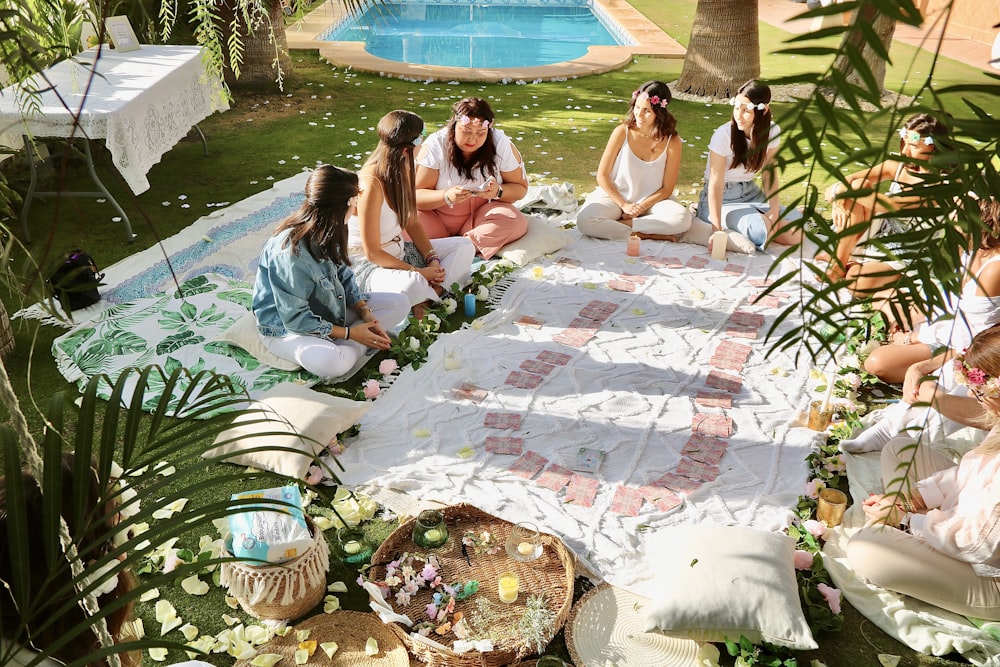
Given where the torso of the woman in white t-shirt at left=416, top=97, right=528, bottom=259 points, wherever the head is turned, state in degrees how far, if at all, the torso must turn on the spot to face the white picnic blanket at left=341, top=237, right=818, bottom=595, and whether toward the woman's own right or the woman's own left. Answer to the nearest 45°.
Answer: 0° — they already face it

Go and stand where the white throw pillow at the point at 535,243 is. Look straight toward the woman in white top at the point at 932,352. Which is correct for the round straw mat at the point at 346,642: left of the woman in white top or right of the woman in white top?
right

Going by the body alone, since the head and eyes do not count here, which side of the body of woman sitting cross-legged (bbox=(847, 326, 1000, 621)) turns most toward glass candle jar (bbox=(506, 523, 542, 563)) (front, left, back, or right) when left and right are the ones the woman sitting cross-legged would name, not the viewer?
front

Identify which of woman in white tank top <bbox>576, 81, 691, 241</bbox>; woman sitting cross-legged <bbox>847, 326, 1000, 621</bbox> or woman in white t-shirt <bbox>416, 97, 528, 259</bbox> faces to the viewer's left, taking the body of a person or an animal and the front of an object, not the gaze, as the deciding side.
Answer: the woman sitting cross-legged

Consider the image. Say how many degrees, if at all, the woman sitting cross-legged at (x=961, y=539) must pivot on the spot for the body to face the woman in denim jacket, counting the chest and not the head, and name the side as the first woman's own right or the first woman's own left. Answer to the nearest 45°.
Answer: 0° — they already face them

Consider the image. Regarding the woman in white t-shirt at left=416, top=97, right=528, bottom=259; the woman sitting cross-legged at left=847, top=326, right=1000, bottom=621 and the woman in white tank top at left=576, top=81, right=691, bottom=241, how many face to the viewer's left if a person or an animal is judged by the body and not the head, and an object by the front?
1

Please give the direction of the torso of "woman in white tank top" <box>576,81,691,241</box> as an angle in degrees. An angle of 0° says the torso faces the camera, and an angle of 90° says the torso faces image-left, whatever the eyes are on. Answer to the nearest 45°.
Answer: approximately 0°

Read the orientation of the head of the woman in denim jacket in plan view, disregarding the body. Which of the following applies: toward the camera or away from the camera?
away from the camera

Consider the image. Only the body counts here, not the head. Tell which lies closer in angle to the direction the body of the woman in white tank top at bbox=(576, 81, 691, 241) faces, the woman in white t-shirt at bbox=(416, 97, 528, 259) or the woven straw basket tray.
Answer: the woven straw basket tray

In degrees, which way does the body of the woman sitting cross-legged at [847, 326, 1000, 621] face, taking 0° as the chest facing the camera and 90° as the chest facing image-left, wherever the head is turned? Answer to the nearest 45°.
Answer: approximately 90°

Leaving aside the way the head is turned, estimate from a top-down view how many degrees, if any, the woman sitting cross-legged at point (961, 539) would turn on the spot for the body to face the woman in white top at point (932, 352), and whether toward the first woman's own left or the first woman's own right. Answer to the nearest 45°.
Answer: approximately 90° to the first woman's own right

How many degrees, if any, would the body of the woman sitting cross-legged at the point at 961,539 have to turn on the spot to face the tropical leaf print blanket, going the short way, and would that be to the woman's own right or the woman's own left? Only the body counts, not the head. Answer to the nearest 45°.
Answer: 0° — they already face it
